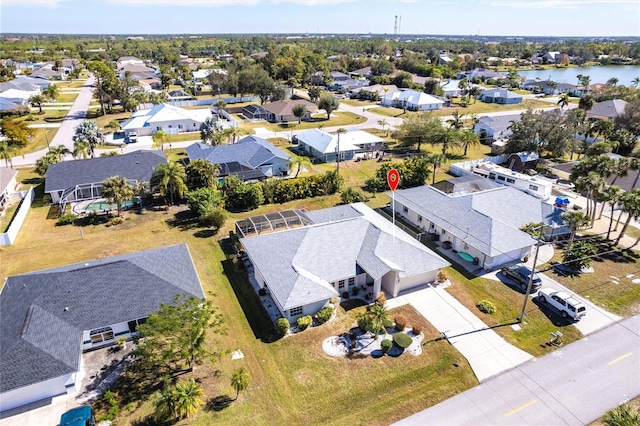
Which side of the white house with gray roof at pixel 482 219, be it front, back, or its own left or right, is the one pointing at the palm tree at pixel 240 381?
right

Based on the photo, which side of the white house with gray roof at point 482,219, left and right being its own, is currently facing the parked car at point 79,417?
right

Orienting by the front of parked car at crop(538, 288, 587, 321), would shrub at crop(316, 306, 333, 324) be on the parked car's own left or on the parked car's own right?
on the parked car's own left

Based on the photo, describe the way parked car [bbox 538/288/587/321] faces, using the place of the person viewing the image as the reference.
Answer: facing away from the viewer and to the left of the viewer

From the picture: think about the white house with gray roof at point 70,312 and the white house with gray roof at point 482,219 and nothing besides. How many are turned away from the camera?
0

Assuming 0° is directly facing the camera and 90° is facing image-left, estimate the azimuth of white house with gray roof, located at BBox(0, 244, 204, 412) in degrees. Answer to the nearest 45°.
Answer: approximately 315°

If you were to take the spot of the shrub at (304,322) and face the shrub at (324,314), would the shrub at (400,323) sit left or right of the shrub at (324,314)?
right

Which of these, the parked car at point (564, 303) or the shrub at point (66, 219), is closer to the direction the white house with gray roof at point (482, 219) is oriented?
the parked car

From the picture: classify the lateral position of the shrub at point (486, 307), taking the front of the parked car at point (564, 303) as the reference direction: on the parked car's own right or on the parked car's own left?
on the parked car's own left

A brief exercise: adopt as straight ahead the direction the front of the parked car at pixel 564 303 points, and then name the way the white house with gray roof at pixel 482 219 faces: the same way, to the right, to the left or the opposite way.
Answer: the opposite way

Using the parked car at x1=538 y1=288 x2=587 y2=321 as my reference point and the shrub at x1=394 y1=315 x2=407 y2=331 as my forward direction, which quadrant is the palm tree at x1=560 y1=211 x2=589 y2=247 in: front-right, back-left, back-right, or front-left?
back-right

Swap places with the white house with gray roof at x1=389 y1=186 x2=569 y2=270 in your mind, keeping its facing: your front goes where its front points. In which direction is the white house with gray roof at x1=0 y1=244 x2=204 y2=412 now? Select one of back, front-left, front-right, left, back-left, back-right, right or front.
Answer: right

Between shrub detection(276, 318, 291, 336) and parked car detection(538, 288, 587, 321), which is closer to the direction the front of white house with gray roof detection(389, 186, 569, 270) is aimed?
the parked car

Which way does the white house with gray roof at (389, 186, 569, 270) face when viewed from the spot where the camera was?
facing the viewer and to the right of the viewer
